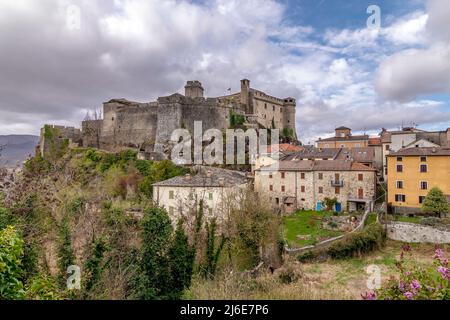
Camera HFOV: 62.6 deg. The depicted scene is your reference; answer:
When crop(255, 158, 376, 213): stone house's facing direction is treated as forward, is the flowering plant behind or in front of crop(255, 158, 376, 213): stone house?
in front

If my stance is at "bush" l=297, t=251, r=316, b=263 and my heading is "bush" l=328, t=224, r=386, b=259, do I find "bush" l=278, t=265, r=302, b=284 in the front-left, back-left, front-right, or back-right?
back-right

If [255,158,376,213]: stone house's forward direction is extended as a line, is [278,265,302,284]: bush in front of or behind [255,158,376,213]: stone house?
in front

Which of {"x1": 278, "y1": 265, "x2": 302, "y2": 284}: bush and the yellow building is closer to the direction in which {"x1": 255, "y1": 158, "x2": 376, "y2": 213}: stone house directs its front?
the bush

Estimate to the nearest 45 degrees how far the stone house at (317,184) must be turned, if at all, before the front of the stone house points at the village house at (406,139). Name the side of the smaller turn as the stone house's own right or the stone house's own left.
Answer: approximately 135° to the stone house's own left

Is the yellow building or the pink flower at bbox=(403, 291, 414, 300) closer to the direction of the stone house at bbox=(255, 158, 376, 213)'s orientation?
the pink flower

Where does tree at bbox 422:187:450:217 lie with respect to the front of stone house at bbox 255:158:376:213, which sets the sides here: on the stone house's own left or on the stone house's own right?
on the stone house's own left

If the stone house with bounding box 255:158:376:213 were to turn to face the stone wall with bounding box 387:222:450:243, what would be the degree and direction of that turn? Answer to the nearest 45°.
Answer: approximately 45° to its left

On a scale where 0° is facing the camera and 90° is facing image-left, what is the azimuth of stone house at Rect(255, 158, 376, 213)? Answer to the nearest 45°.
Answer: approximately 0°

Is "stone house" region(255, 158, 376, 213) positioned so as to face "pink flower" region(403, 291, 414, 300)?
yes
